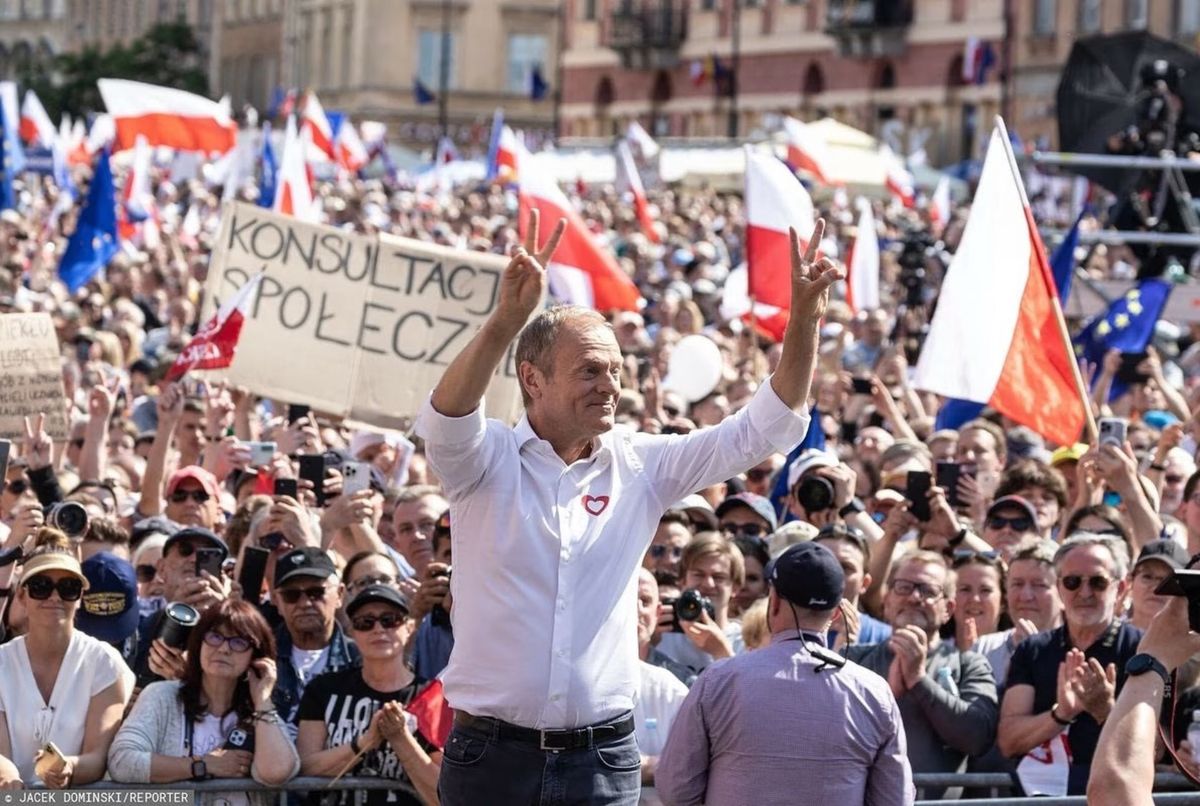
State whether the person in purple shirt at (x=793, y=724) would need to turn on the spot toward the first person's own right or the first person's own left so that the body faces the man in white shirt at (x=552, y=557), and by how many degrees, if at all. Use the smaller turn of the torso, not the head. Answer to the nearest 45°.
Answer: approximately 135° to the first person's own left

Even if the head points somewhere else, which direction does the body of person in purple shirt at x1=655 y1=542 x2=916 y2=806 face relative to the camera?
away from the camera

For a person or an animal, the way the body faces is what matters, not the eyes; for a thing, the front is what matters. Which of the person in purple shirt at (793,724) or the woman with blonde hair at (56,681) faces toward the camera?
the woman with blonde hair

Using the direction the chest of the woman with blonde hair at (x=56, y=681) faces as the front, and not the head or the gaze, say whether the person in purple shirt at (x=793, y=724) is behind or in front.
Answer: in front

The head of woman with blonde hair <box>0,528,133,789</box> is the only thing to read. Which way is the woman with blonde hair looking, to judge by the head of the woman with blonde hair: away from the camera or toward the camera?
toward the camera

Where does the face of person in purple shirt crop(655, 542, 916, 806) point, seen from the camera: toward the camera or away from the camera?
away from the camera

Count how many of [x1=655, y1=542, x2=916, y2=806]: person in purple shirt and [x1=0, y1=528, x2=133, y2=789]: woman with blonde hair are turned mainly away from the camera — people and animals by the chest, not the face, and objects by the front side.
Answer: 1

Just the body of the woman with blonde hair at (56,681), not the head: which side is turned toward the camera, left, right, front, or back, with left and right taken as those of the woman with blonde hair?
front

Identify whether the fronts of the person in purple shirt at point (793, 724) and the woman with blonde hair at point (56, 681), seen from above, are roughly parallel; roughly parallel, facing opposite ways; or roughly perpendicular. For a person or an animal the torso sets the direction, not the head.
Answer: roughly parallel, facing opposite ways

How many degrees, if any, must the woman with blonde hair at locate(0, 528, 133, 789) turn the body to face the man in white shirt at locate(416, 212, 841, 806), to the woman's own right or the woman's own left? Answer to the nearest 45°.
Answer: approximately 45° to the woman's own left

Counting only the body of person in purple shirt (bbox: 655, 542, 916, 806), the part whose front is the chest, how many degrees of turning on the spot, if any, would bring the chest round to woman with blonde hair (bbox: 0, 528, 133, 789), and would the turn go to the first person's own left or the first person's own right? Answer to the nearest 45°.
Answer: approximately 45° to the first person's own left
